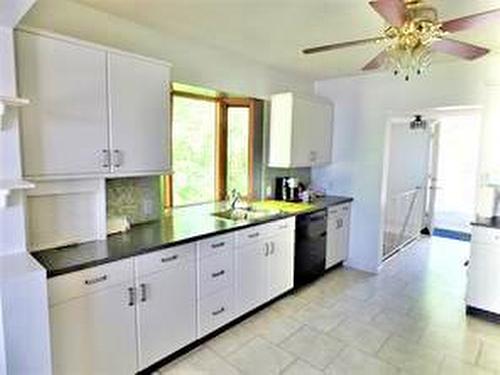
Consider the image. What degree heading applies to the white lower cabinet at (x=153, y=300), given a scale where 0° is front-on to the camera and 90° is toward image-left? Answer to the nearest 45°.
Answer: approximately 315°

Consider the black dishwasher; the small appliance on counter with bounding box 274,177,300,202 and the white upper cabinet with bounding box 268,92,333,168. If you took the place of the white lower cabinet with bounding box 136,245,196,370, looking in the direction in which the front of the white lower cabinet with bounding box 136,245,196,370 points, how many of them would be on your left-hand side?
3

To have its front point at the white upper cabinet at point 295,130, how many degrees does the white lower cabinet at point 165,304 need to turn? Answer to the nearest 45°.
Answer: approximately 90° to its left

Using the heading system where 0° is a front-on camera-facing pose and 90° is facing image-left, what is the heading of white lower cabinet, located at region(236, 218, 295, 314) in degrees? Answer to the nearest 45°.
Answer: approximately 315°

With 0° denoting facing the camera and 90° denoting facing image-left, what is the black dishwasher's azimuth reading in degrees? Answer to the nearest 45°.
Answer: approximately 315°

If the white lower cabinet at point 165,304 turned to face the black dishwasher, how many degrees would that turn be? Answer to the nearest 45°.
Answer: approximately 90° to its left

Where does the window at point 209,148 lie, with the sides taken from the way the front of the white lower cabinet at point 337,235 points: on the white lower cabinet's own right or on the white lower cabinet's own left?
on the white lower cabinet's own right

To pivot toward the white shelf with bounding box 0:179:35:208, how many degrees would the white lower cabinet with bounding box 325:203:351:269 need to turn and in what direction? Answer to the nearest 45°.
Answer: approximately 90° to its right

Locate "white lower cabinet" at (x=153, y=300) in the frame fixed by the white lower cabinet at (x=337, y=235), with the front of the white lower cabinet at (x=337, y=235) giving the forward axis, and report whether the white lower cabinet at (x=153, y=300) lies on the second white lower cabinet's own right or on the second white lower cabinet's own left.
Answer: on the second white lower cabinet's own right

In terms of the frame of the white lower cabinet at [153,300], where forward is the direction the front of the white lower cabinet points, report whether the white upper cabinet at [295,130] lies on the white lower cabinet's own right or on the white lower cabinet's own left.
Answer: on the white lower cabinet's own left

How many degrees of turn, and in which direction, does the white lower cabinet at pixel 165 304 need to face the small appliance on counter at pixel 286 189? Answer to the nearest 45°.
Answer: approximately 90° to its left
